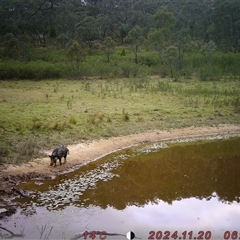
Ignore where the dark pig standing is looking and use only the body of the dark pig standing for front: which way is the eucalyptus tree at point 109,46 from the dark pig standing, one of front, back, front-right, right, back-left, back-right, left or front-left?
back-right

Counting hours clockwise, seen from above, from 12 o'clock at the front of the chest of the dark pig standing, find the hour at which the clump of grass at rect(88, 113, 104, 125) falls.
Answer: The clump of grass is roughly at 5 o'clock from the dark pig standing.

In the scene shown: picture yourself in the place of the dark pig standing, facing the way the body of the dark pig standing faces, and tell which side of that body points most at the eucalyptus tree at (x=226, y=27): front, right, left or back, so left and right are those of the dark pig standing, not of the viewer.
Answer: back

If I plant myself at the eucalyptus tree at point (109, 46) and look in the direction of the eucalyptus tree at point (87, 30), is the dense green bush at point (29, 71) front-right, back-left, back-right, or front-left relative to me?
back-left

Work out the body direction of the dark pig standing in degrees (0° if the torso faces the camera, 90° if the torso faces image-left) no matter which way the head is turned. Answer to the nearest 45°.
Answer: approximately 45°

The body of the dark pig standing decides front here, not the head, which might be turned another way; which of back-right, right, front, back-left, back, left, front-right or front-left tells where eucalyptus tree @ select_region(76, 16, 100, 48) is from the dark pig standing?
back-right

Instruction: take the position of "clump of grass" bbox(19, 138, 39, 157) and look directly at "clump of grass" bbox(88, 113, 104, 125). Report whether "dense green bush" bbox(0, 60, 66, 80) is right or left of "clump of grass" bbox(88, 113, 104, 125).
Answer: left
